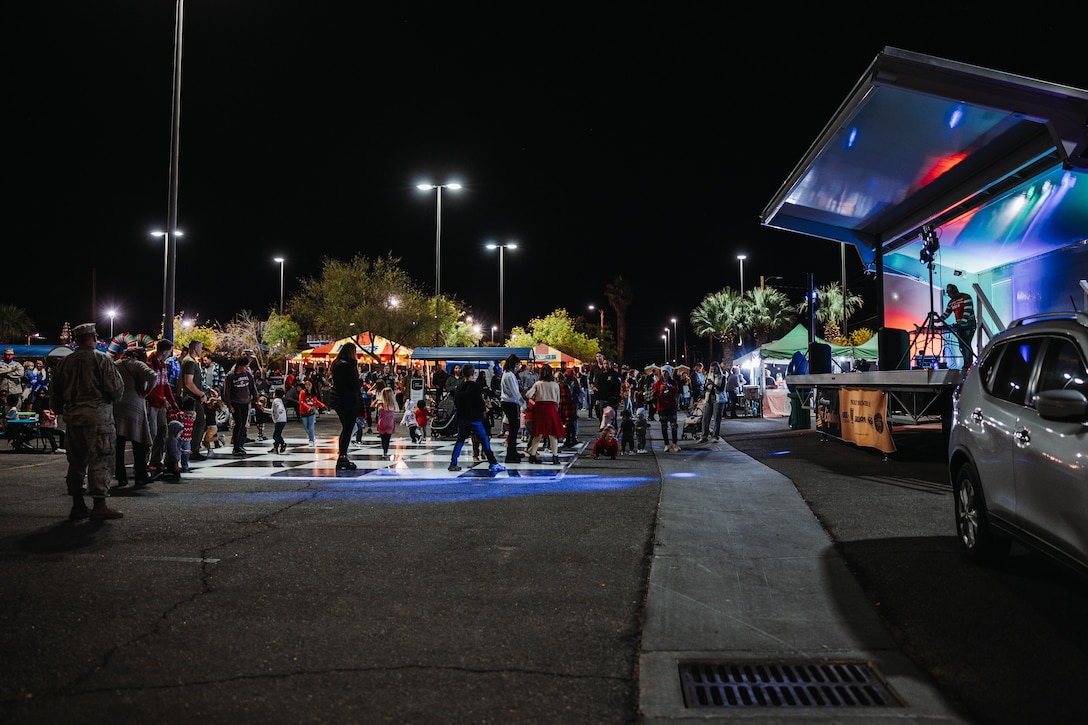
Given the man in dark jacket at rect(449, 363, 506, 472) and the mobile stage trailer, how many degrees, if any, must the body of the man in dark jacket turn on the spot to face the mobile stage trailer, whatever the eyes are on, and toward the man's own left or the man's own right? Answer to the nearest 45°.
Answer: approximately 90° to the man's own right

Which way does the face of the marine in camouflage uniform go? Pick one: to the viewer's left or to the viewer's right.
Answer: to the viewer's right

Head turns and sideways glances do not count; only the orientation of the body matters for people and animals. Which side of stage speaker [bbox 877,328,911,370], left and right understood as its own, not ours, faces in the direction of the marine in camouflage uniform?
front

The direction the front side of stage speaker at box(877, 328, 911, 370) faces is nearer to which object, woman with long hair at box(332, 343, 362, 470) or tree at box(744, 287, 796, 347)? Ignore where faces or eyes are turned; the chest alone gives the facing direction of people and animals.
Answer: the woman with long hair

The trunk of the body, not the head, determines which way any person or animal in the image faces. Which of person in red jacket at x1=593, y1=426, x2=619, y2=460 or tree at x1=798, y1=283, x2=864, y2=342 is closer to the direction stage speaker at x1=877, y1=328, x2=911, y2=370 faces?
the person in red jacket

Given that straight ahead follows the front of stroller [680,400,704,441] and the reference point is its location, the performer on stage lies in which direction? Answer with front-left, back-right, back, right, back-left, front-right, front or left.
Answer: left

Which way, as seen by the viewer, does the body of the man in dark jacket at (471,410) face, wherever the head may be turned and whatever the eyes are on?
away from the camera
